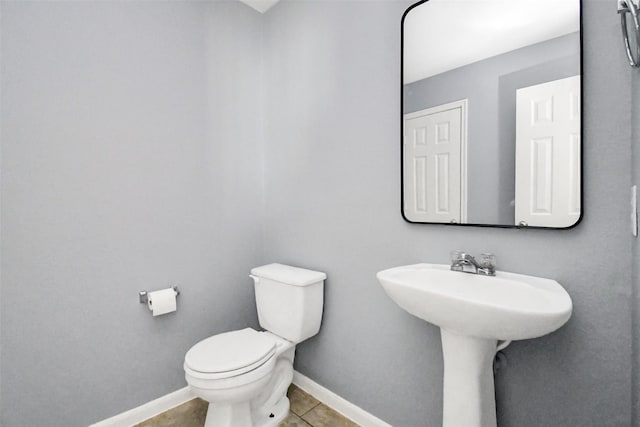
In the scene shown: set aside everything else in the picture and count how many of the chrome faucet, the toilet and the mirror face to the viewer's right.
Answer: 0

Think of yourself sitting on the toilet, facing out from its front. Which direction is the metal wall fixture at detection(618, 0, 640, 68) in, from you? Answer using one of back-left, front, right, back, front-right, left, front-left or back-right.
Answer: left

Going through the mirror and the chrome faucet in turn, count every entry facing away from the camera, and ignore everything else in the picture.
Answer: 0

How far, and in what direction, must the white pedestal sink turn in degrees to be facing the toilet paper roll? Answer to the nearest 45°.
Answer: approximately 45° to its right

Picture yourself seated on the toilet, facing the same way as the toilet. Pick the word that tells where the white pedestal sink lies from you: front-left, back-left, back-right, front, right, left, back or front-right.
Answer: left

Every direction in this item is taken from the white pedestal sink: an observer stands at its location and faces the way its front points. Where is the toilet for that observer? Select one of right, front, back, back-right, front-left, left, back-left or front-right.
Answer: front-right

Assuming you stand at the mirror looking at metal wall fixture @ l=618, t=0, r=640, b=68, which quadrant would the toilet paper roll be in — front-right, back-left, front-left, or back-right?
back-right

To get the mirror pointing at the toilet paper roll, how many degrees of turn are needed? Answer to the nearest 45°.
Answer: approximately 45° to its right

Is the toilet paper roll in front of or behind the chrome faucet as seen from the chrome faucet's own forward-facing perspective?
in front

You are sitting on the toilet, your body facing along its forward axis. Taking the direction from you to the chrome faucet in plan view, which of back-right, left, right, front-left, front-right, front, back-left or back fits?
left

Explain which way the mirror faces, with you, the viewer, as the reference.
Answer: facing the viewer and to the left of the viewer
